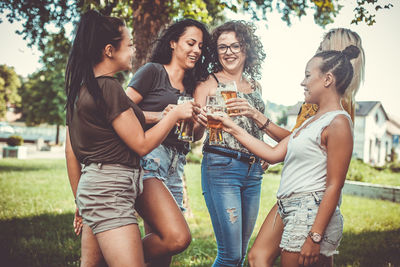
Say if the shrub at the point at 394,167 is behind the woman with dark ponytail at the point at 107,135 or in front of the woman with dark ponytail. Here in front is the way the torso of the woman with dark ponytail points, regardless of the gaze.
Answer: in front

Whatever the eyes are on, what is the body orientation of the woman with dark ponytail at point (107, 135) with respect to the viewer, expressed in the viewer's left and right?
facing away from the viewer and to the right of the viewer

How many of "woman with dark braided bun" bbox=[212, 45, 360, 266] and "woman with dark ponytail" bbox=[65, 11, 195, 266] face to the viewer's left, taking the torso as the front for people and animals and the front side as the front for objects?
1

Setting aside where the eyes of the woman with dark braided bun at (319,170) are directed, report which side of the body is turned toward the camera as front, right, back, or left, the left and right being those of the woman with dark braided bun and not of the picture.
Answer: left

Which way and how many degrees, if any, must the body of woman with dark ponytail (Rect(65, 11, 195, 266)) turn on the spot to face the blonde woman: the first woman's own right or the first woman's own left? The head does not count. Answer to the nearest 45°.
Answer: approximately 45° to the first woman's own right

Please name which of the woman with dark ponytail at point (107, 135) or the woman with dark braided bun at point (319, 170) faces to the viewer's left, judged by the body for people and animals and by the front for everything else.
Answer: the woman with dark braided bun at point (319, 170)

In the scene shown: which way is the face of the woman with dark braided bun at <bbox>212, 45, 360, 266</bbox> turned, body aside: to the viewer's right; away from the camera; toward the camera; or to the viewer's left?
to the viewer's left

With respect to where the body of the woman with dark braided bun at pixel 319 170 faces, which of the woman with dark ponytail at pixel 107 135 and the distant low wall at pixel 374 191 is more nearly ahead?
the woman with dark ponytail

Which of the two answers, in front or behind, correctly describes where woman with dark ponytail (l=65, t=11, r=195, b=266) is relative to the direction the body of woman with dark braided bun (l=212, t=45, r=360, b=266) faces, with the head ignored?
in front

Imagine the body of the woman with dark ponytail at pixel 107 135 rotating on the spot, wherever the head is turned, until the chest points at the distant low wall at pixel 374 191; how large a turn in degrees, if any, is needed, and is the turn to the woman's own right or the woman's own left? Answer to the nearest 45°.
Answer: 0° — they already face it

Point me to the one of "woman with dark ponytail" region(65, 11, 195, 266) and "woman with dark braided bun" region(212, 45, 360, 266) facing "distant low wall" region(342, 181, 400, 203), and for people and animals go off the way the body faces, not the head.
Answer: "woman with dark ponytail" region(65, 11, 195, 266)
